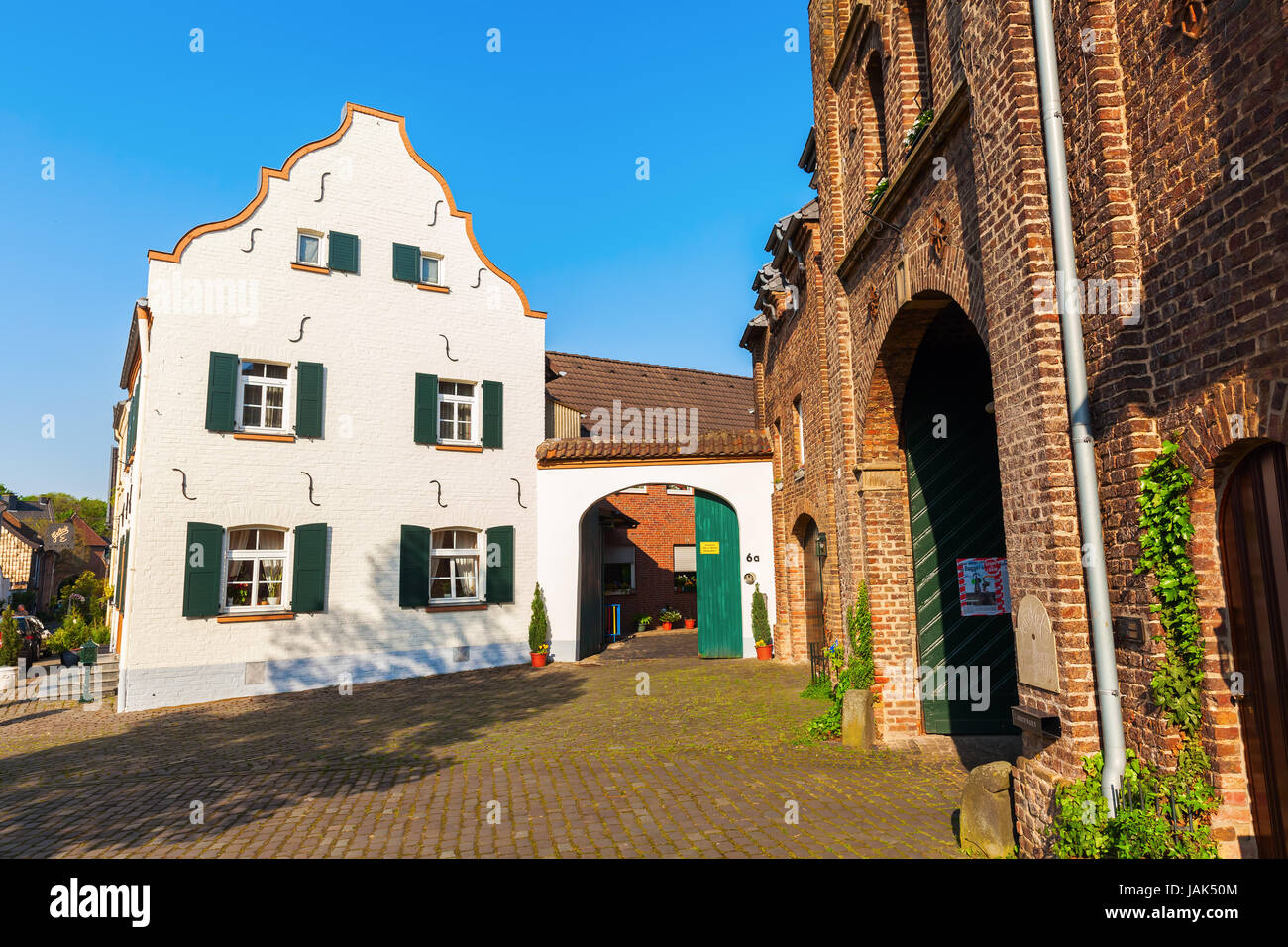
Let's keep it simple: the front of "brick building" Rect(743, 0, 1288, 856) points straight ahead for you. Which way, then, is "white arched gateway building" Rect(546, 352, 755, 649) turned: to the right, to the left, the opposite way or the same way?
to the left

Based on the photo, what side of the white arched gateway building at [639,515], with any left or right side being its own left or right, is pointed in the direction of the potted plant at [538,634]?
front

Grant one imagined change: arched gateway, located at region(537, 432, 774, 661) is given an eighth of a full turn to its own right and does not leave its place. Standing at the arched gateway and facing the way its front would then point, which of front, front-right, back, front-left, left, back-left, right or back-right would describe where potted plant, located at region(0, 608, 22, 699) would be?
front-right

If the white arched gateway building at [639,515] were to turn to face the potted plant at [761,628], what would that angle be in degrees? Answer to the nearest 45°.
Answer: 0° — it already faces it

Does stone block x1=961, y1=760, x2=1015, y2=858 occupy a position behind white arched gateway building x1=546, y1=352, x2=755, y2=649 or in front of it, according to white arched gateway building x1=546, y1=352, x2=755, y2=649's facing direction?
in front

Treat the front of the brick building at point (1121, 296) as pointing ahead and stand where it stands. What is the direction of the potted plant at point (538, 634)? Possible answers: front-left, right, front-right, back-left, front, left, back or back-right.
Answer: right

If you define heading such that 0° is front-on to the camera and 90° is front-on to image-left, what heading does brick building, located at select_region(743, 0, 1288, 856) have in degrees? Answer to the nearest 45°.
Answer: approximately 45°

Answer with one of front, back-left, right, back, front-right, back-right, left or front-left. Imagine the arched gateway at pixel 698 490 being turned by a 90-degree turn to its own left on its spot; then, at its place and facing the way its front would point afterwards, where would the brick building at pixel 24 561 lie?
back-left

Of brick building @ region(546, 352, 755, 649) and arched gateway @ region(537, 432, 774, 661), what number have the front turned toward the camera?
2

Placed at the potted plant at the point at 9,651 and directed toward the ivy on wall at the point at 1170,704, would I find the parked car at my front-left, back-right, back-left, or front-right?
back-left

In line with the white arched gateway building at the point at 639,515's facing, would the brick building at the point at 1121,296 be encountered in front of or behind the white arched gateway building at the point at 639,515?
in front

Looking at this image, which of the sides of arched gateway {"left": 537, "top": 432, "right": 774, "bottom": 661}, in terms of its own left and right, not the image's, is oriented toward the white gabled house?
right
